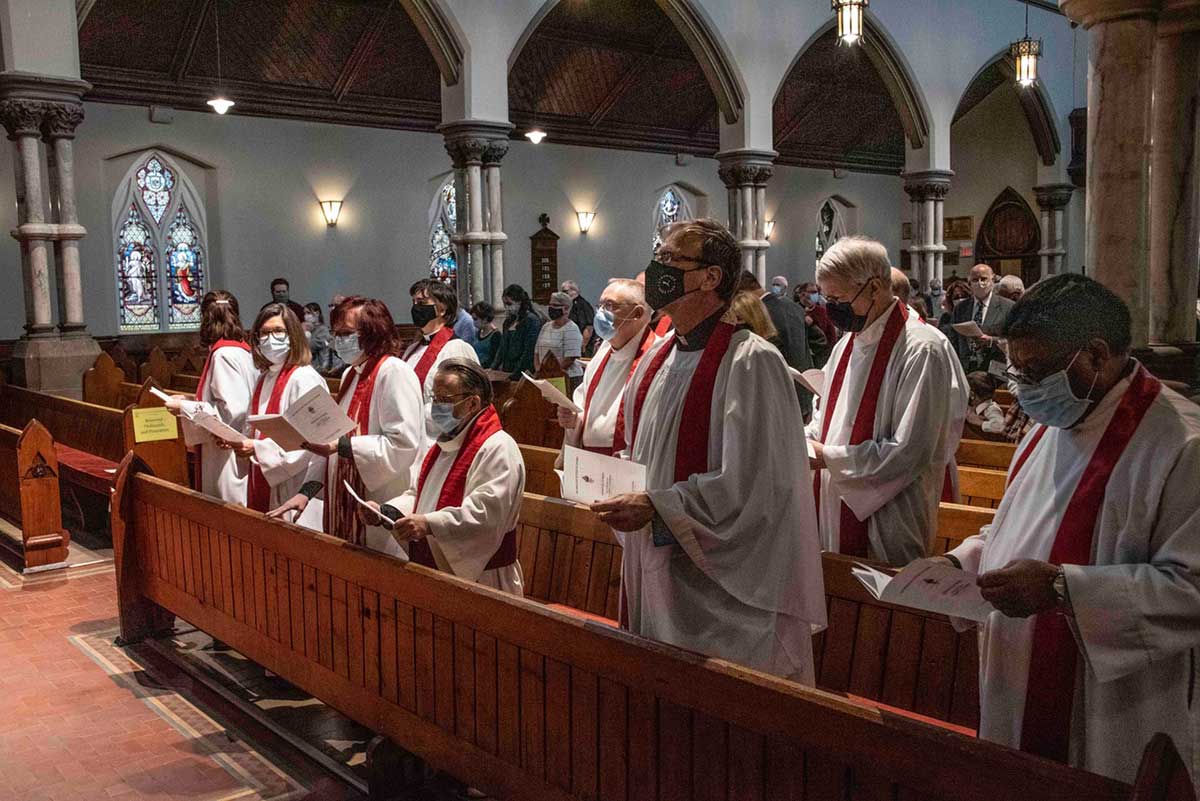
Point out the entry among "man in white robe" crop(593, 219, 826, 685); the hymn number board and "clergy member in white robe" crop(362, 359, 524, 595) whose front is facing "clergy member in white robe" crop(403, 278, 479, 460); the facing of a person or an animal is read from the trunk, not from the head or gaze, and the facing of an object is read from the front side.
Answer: the hymn number board

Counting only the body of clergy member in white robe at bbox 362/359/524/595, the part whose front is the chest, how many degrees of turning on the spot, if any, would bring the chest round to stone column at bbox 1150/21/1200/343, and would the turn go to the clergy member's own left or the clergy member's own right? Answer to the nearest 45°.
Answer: approximately 135° to the clergy member's own left

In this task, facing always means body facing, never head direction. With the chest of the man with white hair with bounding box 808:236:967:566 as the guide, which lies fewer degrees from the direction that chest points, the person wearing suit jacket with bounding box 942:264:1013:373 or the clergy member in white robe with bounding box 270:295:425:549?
the clergy member in white robe

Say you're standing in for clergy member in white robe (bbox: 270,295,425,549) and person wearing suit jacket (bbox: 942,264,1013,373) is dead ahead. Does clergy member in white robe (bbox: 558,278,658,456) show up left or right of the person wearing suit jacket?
right

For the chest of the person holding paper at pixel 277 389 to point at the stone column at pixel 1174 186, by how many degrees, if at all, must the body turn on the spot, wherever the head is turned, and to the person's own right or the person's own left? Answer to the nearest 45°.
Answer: approximately 135° to the person's own left

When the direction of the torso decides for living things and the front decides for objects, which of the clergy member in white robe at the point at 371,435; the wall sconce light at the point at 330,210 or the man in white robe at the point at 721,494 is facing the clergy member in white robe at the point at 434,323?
the wall sconce light

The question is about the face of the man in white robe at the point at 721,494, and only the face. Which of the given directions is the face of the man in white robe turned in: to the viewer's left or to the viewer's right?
to the viewer's left

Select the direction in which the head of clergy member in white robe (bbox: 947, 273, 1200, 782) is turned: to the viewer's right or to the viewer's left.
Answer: to the viewer's left

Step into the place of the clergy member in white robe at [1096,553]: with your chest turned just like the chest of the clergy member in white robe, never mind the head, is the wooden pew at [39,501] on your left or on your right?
on your right

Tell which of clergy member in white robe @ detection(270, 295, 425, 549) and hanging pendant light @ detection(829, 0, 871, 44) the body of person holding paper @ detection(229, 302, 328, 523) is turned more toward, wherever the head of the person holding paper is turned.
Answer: the clergy member in white robe

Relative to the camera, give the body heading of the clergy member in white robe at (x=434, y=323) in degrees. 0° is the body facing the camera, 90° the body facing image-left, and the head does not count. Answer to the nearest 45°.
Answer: approximately 45°

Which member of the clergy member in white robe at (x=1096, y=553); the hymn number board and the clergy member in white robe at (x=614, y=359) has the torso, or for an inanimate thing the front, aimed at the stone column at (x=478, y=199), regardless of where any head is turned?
the hymn number board

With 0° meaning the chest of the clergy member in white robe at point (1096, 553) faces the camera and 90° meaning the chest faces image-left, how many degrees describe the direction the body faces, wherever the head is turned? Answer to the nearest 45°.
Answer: approximately 45°

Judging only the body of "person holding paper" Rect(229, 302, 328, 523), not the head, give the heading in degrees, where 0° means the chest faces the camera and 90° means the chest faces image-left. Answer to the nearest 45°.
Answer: approximately 45°

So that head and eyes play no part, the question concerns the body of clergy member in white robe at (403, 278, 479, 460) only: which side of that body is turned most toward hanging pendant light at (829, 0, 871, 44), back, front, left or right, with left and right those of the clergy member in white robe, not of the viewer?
back
